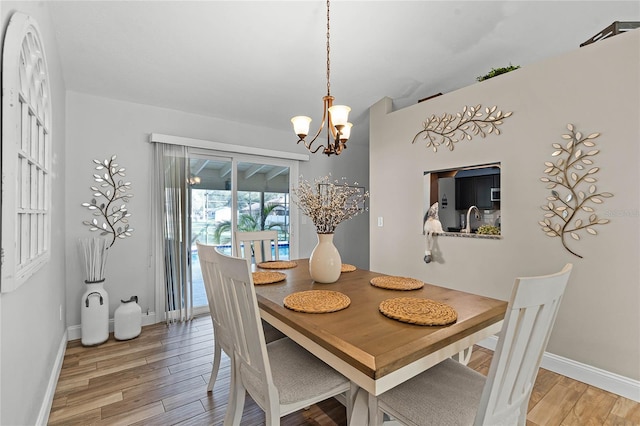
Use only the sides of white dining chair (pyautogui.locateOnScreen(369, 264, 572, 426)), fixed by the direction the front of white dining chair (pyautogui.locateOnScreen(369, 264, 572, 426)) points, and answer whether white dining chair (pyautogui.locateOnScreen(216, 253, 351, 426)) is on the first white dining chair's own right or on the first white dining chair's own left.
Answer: on the first white dining chair's own left

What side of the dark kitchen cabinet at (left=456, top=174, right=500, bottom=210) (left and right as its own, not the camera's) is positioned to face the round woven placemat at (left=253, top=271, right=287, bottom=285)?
front

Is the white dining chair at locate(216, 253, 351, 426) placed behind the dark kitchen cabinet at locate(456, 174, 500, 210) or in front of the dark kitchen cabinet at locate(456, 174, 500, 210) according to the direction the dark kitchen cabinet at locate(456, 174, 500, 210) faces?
in front

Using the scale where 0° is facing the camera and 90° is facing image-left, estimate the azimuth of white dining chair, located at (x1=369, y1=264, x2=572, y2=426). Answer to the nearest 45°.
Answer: approximately 135°

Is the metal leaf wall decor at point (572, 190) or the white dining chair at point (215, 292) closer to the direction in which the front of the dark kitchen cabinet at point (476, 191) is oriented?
the white dining chair

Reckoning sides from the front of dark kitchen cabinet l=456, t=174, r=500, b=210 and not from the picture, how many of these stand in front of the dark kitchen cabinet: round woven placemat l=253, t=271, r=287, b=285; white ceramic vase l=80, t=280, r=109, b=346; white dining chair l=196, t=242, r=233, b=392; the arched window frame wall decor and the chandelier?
5

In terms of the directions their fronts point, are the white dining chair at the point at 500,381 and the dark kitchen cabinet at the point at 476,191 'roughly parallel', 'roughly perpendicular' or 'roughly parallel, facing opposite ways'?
roughly perpendicular

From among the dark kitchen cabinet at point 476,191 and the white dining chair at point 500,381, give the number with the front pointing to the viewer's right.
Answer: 0

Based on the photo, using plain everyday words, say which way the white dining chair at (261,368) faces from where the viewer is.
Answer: facing away from the viewer and to the right of the viewer

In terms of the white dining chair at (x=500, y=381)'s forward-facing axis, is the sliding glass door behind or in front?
in front

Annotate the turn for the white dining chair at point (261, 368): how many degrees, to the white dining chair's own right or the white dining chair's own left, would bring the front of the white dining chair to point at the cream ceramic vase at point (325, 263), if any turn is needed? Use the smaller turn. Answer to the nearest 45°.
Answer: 0° — it already faces it
